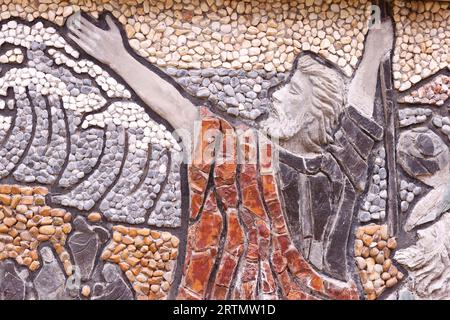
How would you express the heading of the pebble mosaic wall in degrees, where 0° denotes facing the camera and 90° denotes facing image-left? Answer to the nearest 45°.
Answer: approximately 0°
